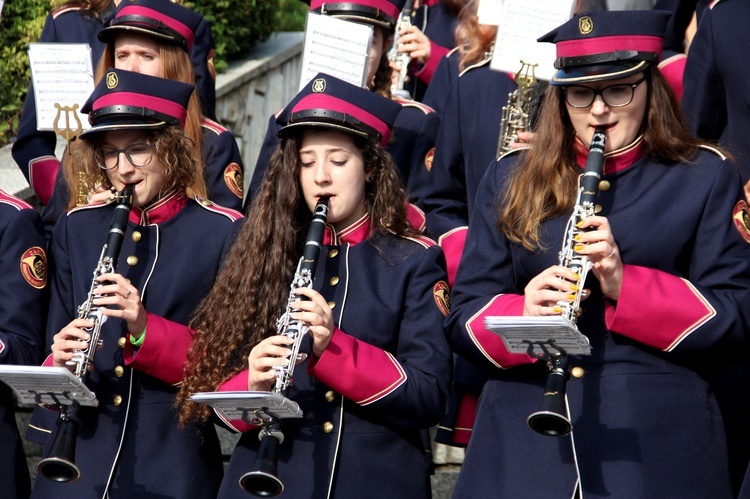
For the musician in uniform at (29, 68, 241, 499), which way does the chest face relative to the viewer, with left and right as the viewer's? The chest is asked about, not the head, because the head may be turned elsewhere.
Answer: facing the viewer and to the left of the viewer

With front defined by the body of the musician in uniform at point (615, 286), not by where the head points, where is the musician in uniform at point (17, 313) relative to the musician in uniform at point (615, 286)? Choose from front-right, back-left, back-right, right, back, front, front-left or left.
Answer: right

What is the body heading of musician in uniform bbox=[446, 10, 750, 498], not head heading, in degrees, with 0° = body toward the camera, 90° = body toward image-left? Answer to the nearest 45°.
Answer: approximately 0°

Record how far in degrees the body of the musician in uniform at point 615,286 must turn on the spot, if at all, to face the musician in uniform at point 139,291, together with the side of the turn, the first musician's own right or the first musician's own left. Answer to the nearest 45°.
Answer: approximately 90° to the first musician's own right

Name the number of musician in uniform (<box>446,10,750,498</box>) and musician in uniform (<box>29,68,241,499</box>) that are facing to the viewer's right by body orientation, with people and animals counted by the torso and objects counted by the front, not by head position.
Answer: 0

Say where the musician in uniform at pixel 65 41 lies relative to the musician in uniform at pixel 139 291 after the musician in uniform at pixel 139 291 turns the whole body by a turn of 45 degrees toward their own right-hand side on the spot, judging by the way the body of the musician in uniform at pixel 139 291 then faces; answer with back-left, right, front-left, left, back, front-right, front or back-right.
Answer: right

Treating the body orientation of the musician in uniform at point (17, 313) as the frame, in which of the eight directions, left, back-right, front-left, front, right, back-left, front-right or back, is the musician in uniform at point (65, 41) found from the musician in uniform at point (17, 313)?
back-right

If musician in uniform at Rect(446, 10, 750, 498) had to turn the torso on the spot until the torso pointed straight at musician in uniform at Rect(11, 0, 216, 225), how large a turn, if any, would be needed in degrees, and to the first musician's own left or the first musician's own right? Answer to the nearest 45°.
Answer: approximately 135° to the first musician's own right

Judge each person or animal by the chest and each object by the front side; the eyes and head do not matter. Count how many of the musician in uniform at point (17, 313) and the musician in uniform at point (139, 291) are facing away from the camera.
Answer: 0
